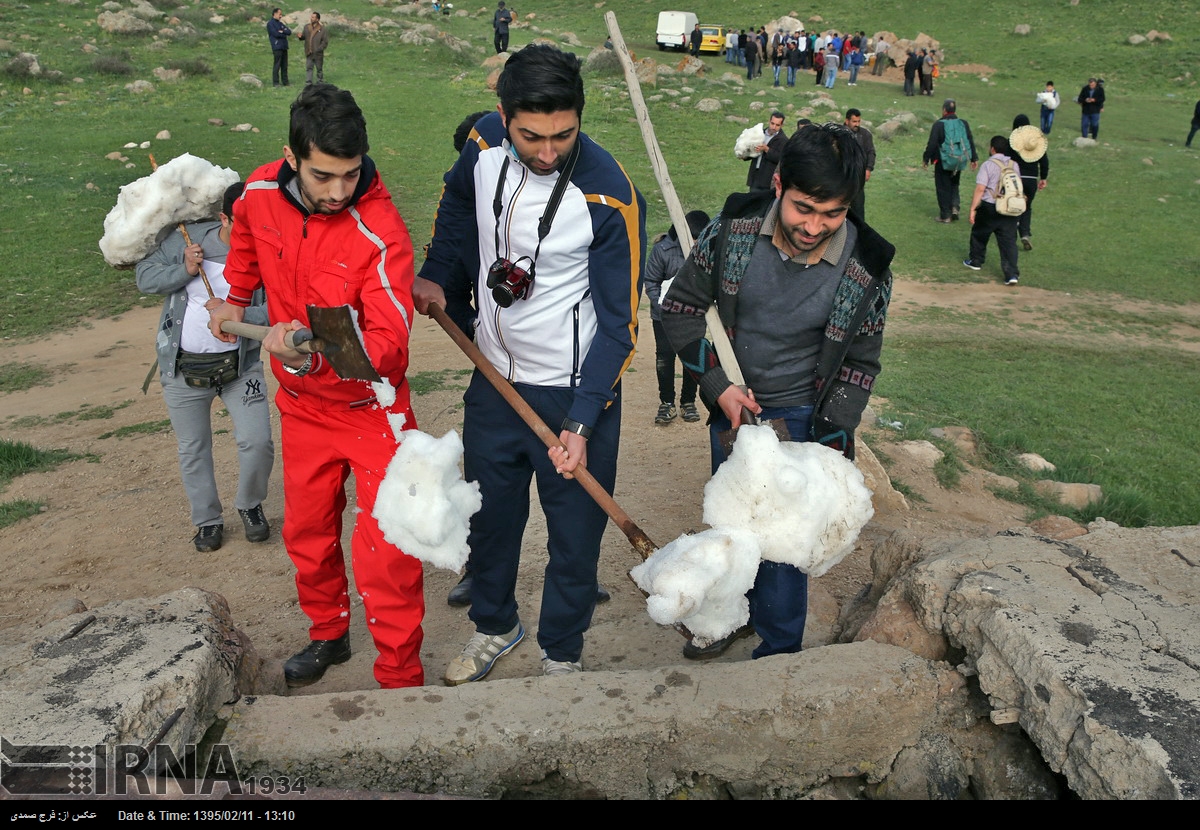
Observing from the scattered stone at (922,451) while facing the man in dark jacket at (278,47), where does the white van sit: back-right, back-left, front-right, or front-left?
front-right

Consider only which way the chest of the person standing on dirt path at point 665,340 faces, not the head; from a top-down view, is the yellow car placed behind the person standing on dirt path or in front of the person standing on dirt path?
behind

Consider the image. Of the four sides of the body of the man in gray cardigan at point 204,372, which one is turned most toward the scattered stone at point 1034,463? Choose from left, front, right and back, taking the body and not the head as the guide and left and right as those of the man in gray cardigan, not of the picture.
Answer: left

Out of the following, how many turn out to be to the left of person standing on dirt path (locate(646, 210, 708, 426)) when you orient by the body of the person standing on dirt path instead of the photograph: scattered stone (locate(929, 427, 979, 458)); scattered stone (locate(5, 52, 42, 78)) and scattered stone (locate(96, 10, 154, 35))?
1

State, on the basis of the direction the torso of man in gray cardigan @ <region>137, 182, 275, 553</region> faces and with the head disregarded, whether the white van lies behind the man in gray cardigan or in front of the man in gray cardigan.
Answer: behind

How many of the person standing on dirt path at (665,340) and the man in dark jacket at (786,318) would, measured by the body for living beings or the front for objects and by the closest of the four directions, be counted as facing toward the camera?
2

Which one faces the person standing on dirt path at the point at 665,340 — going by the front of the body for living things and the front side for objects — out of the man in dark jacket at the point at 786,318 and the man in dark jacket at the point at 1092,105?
the man in dark jacket at the point at 1092,105

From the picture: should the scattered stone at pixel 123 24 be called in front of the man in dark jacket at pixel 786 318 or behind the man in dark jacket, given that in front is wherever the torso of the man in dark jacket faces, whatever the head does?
behind

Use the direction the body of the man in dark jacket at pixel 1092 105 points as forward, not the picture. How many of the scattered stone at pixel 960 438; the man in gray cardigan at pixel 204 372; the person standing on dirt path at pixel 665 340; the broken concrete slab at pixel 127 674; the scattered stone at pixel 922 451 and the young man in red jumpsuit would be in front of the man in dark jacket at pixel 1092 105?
6

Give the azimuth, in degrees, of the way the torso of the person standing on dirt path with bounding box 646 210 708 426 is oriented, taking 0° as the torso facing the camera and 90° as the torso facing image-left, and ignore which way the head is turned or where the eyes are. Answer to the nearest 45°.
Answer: approximately 0°

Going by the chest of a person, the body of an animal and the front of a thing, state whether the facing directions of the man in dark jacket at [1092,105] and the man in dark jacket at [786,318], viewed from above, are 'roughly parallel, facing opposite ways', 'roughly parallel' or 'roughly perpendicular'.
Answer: roughly parallel

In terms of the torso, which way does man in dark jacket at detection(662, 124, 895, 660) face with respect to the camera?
toward the camera

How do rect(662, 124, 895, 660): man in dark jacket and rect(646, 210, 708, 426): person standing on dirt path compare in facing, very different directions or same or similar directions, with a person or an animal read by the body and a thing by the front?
same or similar directions

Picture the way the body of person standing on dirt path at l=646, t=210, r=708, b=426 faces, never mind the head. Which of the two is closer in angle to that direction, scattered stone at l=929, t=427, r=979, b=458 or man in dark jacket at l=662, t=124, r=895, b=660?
the man in dark jacket

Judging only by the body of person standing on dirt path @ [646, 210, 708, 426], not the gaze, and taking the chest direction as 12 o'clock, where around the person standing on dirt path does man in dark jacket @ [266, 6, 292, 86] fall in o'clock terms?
The man in dark jacket is roughly at 5 o'clock from the person standing on dirt path.

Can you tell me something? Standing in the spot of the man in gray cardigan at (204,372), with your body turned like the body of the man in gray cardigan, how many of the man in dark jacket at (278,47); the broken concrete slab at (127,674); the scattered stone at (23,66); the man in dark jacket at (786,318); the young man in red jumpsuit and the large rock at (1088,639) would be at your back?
2

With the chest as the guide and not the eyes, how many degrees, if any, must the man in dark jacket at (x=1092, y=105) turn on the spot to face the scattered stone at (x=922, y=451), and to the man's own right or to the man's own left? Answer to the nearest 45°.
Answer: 0° — they already face it
